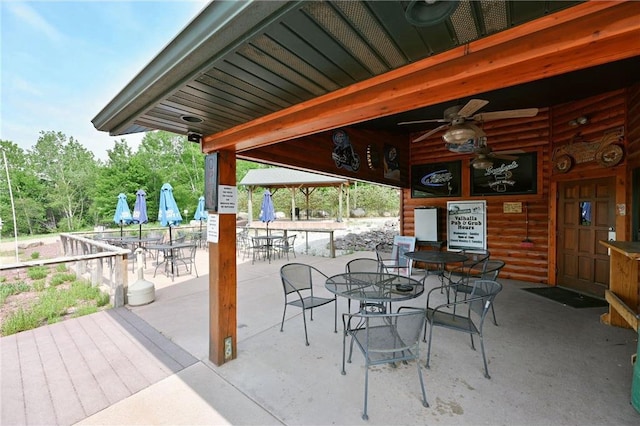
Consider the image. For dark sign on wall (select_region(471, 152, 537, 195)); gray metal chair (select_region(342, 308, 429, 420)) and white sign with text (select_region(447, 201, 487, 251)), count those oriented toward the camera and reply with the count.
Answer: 2

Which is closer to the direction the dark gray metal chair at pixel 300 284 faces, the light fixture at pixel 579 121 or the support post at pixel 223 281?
the light fixture

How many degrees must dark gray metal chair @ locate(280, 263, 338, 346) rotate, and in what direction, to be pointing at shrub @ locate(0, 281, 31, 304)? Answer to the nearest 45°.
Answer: approximately 135° to its right

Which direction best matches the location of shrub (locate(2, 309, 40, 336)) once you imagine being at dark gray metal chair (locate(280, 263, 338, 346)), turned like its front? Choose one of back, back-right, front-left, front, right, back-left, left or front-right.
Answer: back-right

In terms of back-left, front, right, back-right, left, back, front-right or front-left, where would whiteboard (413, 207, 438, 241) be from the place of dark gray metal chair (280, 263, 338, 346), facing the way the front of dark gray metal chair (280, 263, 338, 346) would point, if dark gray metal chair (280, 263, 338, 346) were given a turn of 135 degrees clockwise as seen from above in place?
back-right

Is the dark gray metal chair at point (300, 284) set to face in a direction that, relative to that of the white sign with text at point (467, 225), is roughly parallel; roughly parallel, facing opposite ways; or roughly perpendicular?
roughly perpendicular

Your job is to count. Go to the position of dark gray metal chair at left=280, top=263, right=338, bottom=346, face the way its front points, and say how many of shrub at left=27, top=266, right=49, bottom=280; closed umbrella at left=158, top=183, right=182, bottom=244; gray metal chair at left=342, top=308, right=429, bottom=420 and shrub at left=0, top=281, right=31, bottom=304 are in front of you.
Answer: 1

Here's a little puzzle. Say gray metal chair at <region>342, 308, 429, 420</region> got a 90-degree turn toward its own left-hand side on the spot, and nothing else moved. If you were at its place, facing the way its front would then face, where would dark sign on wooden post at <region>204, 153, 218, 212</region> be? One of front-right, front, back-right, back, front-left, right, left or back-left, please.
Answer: front-right

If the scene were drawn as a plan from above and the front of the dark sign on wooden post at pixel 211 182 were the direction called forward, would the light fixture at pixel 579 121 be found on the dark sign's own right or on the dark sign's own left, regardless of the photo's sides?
on the dark sign's own left

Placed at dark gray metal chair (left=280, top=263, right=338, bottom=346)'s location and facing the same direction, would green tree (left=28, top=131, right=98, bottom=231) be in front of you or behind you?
behind
